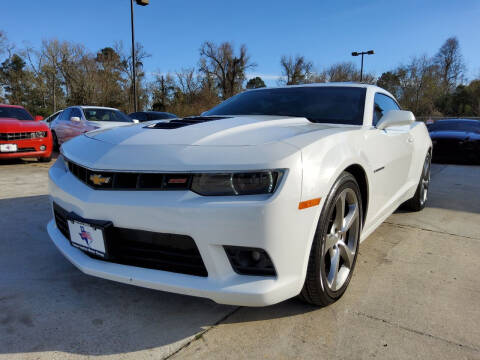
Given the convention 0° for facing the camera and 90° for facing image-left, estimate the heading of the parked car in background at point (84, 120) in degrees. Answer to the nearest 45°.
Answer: approximately 315°

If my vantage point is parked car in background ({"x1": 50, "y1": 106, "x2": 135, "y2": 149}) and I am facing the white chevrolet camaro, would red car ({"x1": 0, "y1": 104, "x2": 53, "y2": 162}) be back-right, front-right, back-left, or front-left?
front-right

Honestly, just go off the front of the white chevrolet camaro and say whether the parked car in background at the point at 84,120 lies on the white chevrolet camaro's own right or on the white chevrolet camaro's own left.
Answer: on the white chevrolet camaro's own right

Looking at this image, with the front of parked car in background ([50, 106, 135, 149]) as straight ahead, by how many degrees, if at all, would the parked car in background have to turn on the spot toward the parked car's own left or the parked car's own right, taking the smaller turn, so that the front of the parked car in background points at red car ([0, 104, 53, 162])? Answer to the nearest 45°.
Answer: approximately 90° to the parked car's own right

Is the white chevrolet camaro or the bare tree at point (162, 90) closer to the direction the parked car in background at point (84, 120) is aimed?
the white chevrolet camaro

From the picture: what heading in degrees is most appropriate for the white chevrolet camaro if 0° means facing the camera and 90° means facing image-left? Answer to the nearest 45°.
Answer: approximately 45°

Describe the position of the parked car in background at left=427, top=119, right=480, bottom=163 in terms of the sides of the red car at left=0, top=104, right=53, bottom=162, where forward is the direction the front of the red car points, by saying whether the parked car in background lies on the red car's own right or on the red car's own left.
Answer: on the red car's own left

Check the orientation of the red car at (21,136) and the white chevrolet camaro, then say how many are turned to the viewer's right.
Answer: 0

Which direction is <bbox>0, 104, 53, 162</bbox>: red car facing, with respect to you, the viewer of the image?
facing the viewer

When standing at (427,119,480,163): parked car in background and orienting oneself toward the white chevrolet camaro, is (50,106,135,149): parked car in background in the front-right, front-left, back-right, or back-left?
front-right

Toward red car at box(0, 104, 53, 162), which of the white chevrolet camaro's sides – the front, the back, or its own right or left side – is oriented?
right

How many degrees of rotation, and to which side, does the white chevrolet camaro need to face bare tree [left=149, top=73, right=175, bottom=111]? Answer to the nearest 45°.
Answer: approximately 135° to its right

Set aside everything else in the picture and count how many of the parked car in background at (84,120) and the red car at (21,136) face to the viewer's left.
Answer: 0

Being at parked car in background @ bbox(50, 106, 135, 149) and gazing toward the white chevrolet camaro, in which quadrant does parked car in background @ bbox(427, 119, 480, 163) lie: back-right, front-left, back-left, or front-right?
front-left

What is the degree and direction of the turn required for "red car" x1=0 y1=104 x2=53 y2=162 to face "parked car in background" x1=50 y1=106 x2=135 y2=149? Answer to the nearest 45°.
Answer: approximately 135° to its left
